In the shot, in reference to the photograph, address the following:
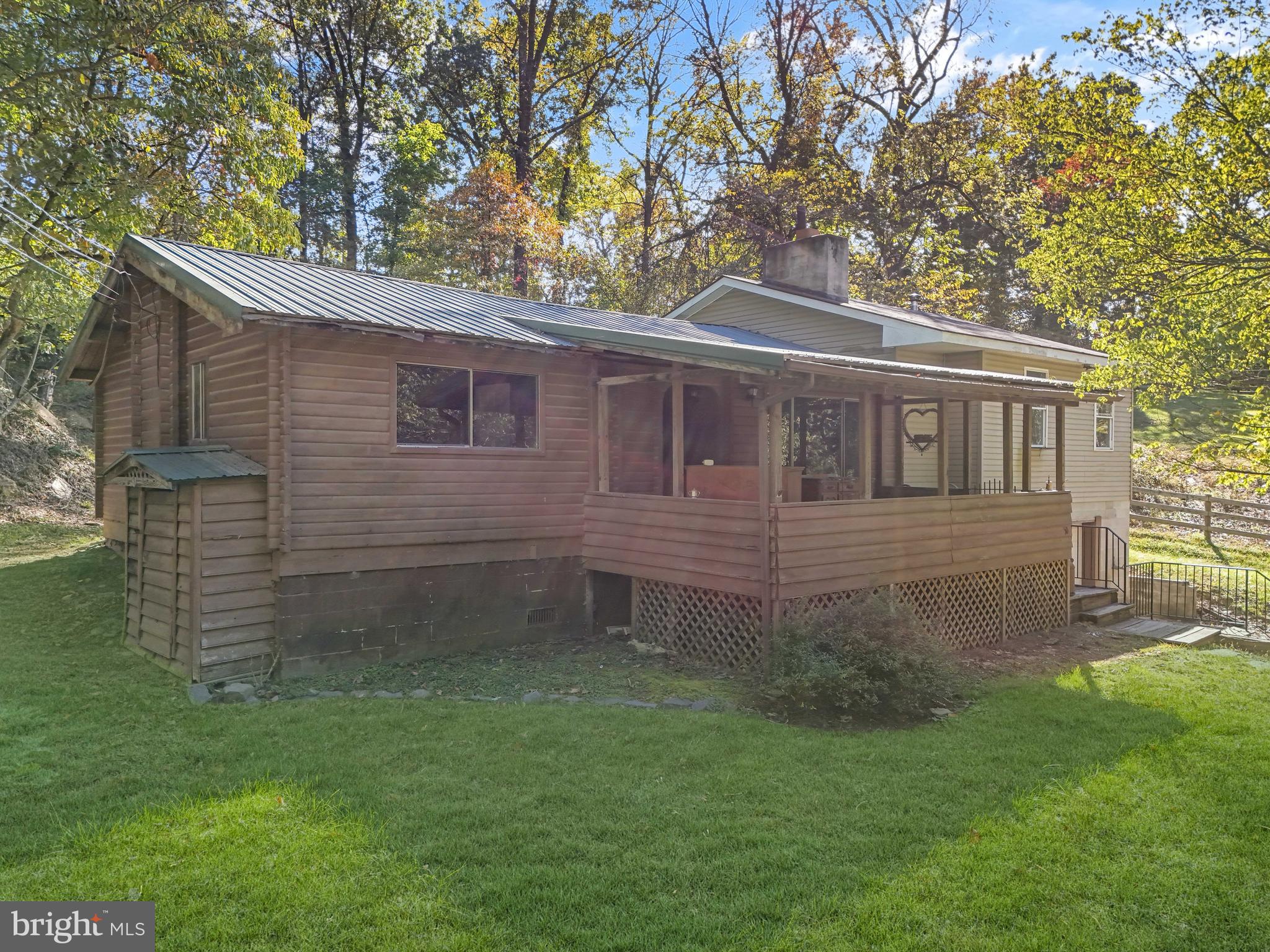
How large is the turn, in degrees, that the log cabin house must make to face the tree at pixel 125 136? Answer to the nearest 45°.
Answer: approximately 180°

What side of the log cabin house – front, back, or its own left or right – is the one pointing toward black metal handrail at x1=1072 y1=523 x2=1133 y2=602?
left

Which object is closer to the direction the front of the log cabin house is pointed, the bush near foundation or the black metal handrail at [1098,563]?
the bush near foundation

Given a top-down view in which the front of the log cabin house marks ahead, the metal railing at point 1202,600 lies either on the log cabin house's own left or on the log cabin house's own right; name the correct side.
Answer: on the log cabin house's own left

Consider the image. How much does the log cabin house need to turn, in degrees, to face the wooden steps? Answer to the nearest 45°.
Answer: approximately 45° to its left

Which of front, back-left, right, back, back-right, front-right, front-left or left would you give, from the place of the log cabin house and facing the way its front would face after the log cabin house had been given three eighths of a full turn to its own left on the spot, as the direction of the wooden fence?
front-right
